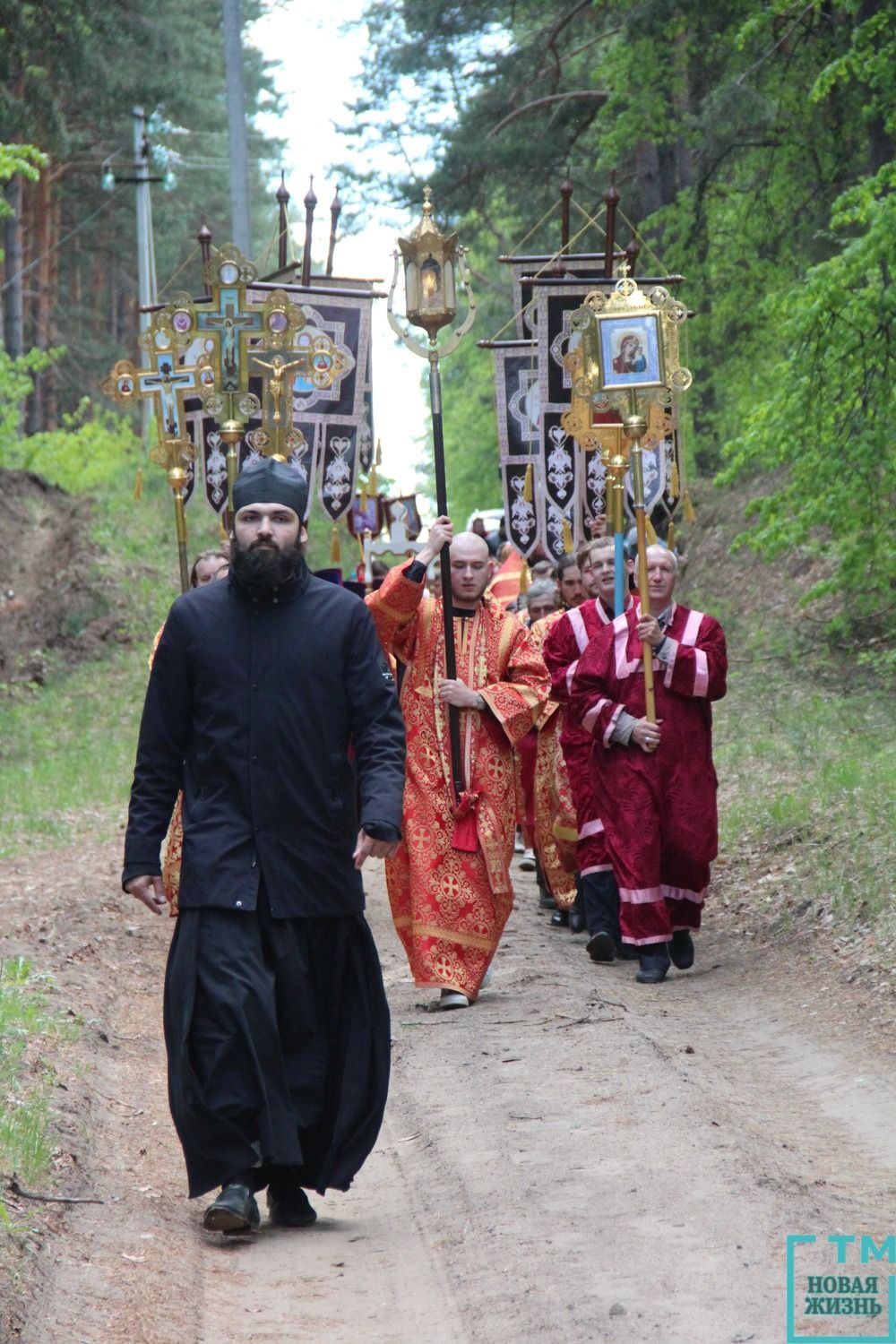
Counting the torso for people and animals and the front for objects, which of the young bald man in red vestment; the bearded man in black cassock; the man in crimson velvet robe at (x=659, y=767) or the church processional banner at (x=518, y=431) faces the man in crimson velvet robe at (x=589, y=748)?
the church processional banner

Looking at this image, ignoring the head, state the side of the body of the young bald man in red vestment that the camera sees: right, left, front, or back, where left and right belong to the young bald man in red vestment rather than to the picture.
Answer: front

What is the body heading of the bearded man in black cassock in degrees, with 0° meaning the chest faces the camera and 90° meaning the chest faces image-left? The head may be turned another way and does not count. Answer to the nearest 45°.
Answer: approximately 0°

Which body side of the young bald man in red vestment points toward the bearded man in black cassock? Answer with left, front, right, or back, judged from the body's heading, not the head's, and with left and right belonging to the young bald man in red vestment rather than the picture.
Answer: front

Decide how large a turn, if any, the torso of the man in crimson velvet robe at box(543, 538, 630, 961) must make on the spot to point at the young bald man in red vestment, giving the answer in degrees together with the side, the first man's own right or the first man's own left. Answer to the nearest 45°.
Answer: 0° — they already face them

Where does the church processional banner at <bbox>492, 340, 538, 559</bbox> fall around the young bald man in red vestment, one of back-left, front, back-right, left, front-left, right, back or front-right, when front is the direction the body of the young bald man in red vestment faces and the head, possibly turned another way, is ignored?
back

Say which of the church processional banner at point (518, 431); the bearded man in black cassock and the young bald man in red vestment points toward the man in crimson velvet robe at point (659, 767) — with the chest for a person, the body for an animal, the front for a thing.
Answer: the church processional banner
